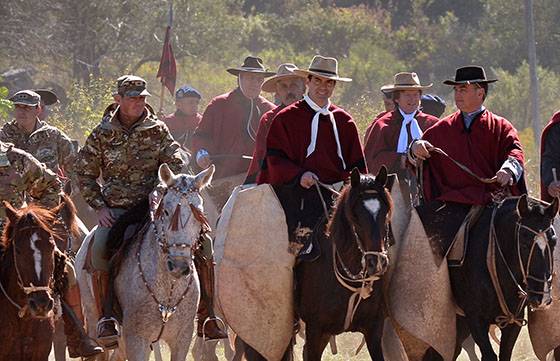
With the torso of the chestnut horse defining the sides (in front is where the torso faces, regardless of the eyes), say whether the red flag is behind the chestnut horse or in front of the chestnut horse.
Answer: behind

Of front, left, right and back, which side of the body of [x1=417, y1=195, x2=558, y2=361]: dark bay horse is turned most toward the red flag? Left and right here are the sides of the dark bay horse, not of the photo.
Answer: back

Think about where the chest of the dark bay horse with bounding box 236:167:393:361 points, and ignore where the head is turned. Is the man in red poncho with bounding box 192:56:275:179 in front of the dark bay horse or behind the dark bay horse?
behind

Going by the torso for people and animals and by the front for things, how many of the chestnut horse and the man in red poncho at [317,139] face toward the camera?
2

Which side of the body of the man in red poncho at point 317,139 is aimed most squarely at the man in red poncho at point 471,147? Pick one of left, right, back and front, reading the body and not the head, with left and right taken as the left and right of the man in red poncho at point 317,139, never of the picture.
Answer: left

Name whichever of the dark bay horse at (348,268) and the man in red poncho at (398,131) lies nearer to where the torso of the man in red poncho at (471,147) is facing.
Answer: the dark bay horse

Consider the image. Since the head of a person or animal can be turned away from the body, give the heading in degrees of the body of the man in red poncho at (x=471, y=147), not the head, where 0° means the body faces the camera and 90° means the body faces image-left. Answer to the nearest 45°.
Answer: approximately 45°
